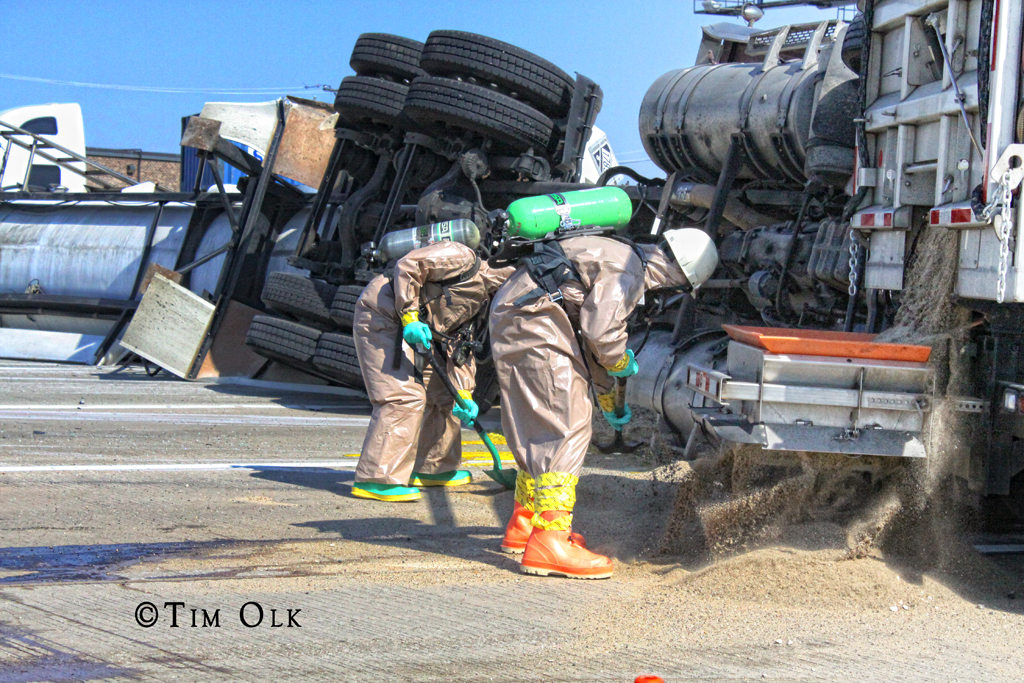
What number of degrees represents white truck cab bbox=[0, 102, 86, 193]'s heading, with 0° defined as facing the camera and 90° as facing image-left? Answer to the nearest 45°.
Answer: approximately 90°

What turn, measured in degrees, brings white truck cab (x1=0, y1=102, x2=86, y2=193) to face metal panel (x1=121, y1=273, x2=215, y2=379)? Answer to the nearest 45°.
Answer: approximately 90° to its left

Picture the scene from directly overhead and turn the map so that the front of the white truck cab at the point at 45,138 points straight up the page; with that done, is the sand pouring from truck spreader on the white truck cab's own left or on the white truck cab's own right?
on the white truck cab's own left
